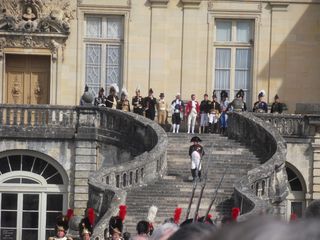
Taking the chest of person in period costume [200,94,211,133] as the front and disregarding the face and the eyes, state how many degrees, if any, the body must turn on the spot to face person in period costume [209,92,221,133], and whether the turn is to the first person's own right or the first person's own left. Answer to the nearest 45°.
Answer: approximately 45° to the first person's own left

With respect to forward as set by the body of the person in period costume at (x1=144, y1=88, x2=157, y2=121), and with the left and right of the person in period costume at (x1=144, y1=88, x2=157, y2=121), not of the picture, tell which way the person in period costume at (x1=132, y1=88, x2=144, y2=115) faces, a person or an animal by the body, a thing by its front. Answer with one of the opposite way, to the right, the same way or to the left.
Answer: the same way

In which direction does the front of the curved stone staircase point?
toward the camera

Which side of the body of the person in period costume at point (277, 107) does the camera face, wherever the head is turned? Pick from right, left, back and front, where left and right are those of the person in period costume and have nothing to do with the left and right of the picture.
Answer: front

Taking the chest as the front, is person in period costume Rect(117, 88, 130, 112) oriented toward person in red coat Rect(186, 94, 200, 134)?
no

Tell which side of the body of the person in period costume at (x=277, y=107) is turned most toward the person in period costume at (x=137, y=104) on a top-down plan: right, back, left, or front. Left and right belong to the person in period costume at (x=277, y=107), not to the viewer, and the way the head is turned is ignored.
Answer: right

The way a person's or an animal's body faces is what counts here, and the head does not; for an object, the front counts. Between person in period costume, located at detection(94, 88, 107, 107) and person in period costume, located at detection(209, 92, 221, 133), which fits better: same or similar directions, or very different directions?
same or similar directions

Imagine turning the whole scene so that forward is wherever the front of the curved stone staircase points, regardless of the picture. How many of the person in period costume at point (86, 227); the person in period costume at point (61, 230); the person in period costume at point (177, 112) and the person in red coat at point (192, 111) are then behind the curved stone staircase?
2

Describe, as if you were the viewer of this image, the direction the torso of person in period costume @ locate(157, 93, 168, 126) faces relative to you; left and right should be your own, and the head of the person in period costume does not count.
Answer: facing the viewer

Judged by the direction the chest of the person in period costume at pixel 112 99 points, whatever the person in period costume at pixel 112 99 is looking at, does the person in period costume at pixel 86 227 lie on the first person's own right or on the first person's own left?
on the first person's own right

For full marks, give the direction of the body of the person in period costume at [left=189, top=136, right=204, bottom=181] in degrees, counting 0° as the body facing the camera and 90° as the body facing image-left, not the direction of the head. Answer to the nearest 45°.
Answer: approximately 0°

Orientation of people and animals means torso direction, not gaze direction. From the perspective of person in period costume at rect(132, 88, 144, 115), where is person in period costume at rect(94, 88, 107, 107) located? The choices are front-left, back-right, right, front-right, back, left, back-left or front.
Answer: right

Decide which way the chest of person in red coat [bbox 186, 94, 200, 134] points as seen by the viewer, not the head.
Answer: toward the camera

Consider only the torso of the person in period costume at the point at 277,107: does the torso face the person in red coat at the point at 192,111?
no

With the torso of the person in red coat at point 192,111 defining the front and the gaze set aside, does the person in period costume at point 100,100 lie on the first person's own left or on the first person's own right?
on the first person's own right

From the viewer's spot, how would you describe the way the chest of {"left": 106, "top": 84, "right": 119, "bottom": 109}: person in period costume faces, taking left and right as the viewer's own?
facing the viewer and to the right of the viewer

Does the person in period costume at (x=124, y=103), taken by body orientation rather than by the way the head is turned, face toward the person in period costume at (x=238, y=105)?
no

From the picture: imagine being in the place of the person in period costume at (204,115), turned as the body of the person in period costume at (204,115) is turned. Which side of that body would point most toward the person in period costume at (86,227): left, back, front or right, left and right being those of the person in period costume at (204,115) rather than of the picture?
front
